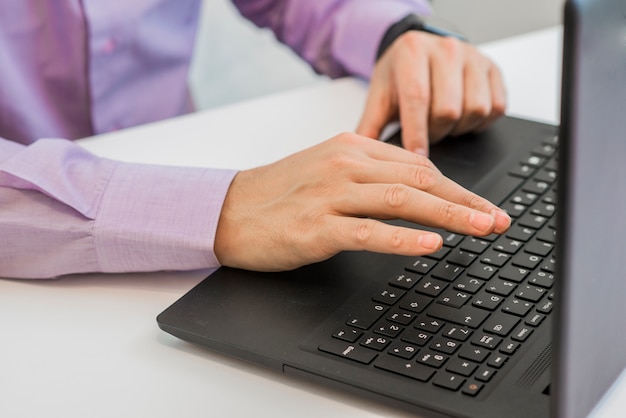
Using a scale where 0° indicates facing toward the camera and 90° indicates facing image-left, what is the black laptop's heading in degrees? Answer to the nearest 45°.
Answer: approximately 135°
